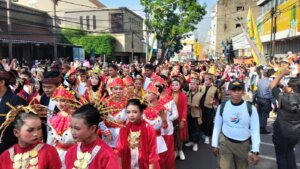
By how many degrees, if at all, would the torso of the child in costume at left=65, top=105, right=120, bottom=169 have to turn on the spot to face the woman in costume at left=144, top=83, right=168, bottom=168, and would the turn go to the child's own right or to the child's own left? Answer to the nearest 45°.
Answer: approximately 180°

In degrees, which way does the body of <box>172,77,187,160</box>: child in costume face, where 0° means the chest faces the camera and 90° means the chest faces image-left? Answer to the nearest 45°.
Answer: approximately 0°

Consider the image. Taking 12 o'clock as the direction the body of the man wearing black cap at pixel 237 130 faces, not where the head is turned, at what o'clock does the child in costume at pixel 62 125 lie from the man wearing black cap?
The child in costume is roughly at 2 o'clock from the man wearing black cap.

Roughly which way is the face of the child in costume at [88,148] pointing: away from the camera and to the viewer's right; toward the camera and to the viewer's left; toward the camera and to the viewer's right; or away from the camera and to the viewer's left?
toward the camera and to the viewer's left

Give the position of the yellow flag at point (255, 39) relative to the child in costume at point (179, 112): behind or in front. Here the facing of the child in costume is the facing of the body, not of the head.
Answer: behind

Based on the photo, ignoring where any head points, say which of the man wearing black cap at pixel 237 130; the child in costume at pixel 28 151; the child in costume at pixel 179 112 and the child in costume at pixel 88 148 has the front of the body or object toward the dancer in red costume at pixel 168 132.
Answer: the child in costume at pixel 179 112

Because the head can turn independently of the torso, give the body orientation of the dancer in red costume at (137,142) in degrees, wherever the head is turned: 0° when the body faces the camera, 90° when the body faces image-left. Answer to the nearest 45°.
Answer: approximately 45°

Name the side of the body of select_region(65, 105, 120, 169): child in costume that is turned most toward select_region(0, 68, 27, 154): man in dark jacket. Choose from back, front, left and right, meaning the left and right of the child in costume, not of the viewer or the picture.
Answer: right

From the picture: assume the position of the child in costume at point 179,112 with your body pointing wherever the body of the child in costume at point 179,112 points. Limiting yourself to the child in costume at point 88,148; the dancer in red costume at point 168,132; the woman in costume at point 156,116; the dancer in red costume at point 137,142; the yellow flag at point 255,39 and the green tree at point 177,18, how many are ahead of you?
4

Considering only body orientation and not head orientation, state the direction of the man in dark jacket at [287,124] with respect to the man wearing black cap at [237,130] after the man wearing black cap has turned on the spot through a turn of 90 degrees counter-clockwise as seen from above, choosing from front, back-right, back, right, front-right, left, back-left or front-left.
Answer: front-left
